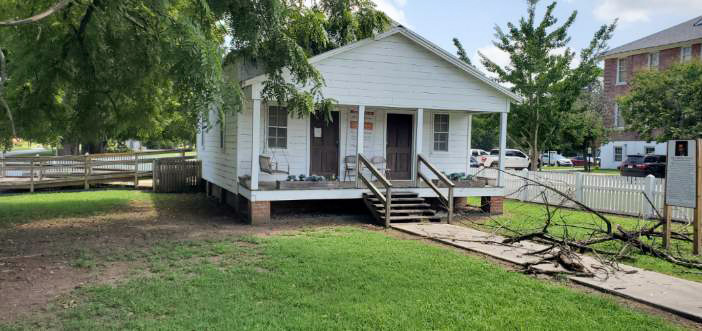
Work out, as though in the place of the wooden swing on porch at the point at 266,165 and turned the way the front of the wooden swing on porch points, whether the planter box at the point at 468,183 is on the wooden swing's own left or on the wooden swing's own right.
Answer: on the wooden swing's own left

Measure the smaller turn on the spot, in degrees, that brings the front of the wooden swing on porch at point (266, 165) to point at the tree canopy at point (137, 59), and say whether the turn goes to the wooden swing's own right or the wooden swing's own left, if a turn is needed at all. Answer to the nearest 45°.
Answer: approximately 90° to the wooden swing's own right

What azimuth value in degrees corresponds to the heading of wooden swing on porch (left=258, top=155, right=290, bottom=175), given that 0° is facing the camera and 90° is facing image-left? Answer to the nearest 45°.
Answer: approximately 315°

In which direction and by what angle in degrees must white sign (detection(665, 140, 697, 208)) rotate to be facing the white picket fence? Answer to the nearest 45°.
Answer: approximately 180°

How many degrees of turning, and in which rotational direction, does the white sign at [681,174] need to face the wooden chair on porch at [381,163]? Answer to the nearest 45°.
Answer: approximately 90° to its right

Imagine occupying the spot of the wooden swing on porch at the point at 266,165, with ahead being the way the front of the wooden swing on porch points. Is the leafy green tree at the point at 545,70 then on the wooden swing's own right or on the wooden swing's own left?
on the wooden swing's own left
